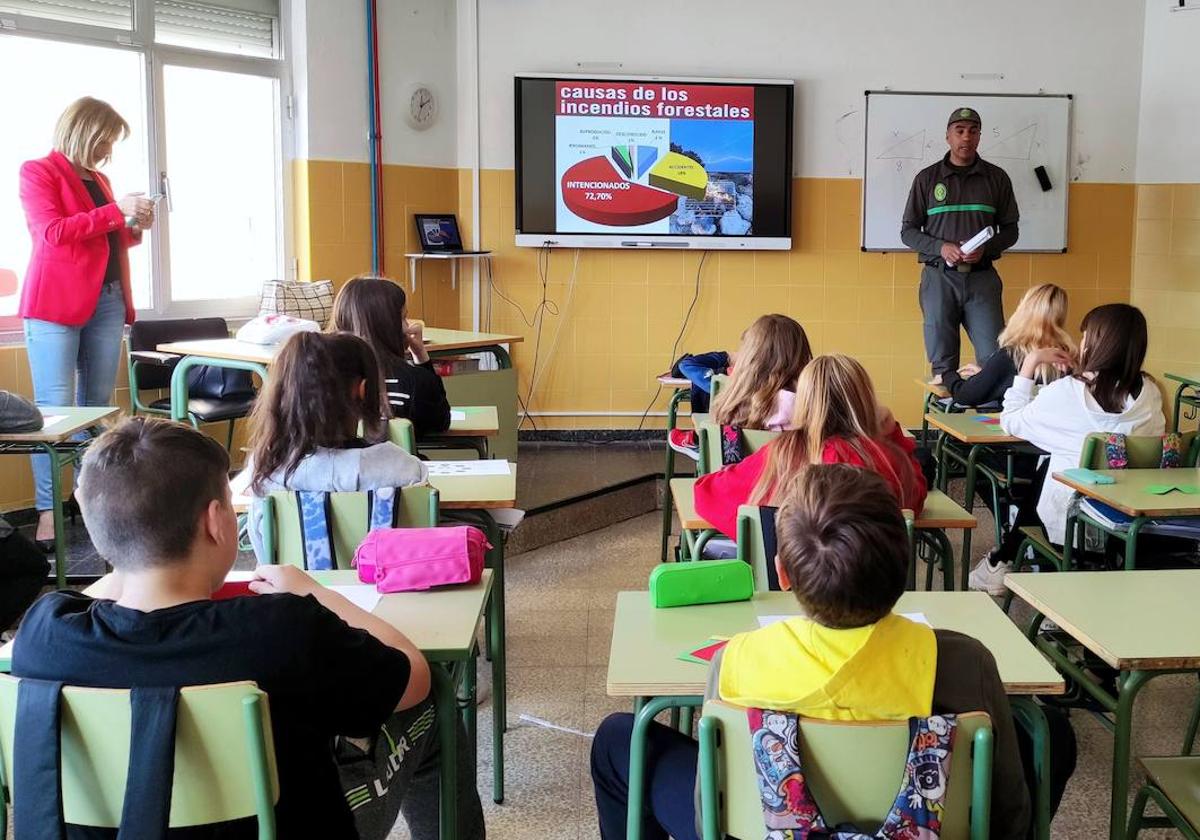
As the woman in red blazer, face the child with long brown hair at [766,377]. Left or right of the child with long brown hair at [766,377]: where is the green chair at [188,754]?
right

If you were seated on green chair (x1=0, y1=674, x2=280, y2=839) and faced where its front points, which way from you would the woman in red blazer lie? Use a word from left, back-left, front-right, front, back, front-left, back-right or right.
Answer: front

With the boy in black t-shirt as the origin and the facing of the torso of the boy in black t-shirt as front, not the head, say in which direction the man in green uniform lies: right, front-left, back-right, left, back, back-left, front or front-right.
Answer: front

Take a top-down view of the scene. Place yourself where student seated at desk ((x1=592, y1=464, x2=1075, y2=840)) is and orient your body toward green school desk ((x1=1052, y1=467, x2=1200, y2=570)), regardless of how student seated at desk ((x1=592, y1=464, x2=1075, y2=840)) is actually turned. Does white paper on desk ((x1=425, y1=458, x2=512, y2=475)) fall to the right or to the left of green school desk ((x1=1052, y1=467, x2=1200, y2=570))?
left

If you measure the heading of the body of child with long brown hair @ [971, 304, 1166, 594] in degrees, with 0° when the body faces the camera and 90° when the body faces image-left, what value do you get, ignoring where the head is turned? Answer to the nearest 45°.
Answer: approximately 135°

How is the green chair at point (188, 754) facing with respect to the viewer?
away from the camera

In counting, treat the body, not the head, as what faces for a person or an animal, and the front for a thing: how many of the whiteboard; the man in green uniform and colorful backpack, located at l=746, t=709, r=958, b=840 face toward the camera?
3

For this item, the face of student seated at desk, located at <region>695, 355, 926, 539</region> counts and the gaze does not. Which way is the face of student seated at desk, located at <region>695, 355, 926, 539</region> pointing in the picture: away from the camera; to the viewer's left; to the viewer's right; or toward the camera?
away from the camera

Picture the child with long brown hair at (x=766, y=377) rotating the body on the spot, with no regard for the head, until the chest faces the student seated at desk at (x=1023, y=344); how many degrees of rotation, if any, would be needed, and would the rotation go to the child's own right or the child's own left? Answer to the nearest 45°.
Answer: approximately 90° to the child's own right

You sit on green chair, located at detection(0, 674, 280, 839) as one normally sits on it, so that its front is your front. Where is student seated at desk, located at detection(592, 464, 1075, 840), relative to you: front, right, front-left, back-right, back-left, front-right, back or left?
right

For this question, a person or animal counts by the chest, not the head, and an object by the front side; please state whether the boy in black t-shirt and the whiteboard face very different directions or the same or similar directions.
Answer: very different directions

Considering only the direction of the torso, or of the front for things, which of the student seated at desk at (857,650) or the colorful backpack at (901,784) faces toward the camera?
the colorful backpack

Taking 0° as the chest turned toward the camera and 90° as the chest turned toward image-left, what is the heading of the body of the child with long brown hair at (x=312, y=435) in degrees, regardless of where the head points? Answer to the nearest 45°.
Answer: approximately 225°

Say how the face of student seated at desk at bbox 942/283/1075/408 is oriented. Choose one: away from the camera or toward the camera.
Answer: away from the camera

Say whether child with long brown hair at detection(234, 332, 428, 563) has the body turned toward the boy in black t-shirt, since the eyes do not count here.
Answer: no

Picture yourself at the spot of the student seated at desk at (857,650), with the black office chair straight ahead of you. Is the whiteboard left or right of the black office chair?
right

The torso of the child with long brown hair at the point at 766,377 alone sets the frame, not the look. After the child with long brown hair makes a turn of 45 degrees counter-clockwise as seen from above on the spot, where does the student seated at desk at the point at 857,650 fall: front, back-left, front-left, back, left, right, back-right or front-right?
left

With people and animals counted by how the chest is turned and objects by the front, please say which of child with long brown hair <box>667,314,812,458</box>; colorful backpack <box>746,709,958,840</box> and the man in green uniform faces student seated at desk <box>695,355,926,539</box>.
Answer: the man in green uniform

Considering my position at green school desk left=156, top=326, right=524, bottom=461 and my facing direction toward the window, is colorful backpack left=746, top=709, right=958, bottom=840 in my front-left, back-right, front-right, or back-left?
back-left

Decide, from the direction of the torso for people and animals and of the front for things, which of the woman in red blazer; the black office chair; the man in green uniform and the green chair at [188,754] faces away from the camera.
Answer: the green chair

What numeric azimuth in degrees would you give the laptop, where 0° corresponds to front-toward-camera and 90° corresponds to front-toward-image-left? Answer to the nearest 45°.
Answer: approximately 315°
